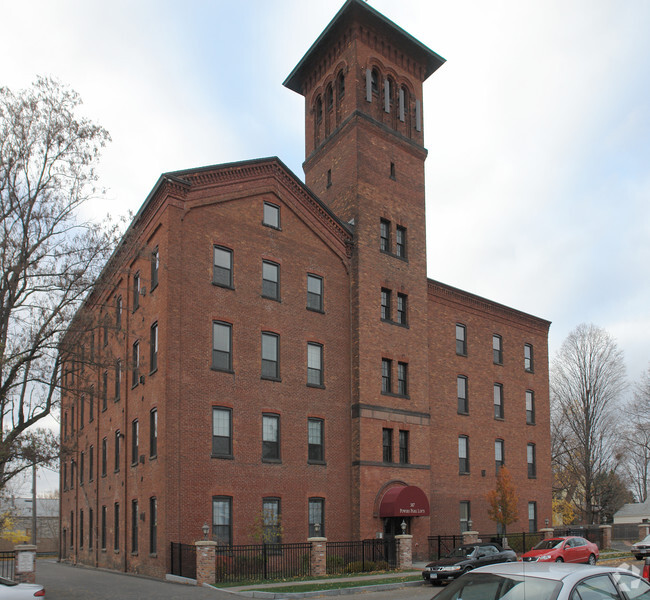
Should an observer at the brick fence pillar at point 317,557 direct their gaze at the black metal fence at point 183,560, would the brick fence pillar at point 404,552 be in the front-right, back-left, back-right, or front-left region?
back-right

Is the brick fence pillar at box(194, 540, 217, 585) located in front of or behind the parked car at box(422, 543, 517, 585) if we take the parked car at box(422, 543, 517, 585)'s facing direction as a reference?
in front

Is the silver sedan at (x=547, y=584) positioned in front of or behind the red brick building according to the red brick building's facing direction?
in front

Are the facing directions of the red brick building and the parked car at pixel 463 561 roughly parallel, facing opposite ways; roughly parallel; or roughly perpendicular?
roughly perpendicular

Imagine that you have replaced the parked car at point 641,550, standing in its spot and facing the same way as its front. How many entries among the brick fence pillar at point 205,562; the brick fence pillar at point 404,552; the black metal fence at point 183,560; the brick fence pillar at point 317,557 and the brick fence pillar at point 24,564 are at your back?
0

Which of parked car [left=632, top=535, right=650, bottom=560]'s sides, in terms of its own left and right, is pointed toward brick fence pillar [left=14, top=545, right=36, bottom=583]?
front

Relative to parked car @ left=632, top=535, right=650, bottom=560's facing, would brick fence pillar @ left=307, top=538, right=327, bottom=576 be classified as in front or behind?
in front

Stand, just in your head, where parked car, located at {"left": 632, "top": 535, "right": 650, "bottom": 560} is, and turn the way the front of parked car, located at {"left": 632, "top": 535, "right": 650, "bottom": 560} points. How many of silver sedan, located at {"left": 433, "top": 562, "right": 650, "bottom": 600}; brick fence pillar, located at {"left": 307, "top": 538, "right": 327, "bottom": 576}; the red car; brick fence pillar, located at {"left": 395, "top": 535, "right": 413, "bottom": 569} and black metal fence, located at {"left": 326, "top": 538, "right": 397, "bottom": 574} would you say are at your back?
0

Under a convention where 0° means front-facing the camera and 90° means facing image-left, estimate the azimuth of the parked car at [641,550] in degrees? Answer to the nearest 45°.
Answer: approximately 45°

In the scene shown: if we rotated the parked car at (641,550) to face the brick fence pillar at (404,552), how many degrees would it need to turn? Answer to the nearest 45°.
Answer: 0° — it already faces it
